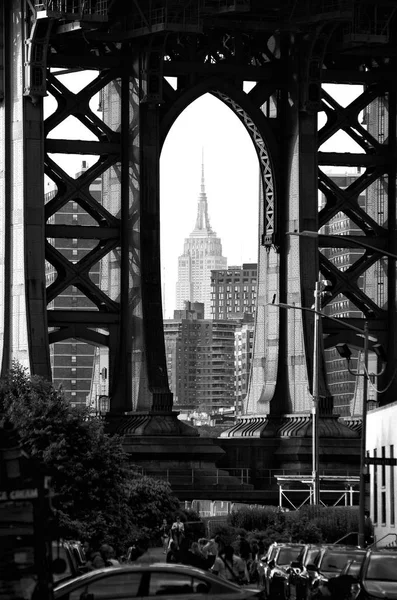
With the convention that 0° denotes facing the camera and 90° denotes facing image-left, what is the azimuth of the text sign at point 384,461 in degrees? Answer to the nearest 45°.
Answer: approximately 0°
